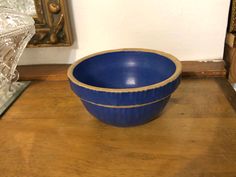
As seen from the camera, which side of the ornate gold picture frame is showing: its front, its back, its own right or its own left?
front
